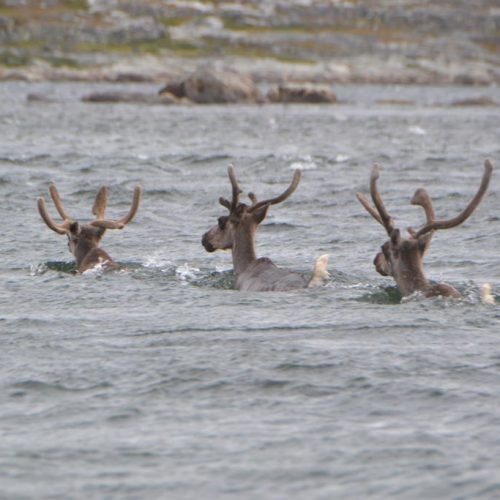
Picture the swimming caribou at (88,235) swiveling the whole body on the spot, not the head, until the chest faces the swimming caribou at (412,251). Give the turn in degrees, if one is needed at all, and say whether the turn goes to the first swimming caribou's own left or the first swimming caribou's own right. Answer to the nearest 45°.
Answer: approximately 180°

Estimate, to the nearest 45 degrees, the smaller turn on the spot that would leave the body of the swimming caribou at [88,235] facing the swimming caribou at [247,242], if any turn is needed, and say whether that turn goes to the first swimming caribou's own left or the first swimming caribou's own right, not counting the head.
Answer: approximately 180°

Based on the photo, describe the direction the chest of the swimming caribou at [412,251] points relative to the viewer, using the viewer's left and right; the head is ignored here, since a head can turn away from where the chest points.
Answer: facing away from the viewer and to the left of the viewer
